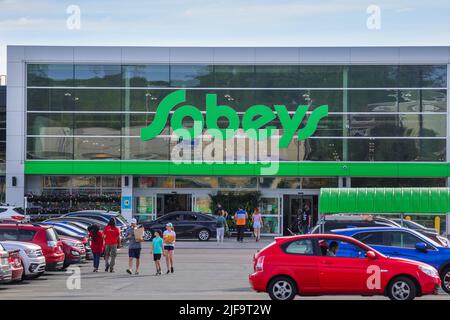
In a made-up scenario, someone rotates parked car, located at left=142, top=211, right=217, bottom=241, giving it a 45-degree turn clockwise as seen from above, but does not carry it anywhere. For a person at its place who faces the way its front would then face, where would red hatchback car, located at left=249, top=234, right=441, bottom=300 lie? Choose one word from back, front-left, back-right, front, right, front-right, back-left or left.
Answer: back-left

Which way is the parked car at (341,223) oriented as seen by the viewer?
to the viewer's right

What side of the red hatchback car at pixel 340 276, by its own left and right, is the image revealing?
right

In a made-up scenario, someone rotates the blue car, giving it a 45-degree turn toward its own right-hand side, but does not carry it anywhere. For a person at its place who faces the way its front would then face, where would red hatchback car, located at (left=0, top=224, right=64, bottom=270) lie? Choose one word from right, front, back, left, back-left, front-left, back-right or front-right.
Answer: back-right

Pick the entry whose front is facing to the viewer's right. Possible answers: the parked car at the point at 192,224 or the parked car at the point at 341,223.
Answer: the parked car at the point at 341,223

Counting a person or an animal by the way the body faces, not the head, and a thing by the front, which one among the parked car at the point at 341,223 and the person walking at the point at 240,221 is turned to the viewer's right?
the parked car

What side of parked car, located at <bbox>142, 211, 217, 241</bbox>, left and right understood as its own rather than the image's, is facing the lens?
left

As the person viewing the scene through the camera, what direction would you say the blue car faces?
facing to the right of the viewer

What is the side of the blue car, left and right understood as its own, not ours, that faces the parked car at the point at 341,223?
left
